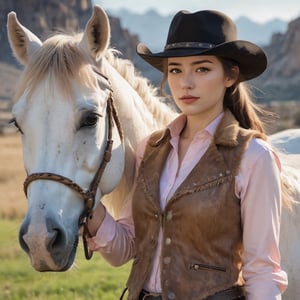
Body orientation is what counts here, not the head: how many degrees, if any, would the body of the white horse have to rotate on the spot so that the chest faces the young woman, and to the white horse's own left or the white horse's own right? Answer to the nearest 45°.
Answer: approximately 45° to the white horse's own left

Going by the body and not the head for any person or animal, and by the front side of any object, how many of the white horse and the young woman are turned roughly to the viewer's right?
0

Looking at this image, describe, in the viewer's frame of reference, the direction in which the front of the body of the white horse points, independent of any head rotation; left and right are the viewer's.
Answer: facing the viewer and to the left of the viewer

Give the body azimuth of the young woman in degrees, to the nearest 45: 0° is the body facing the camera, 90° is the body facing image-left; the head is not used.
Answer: approximately 45°

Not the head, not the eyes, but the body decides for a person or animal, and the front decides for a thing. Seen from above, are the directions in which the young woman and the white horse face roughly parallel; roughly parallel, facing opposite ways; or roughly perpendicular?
roughly parallel
